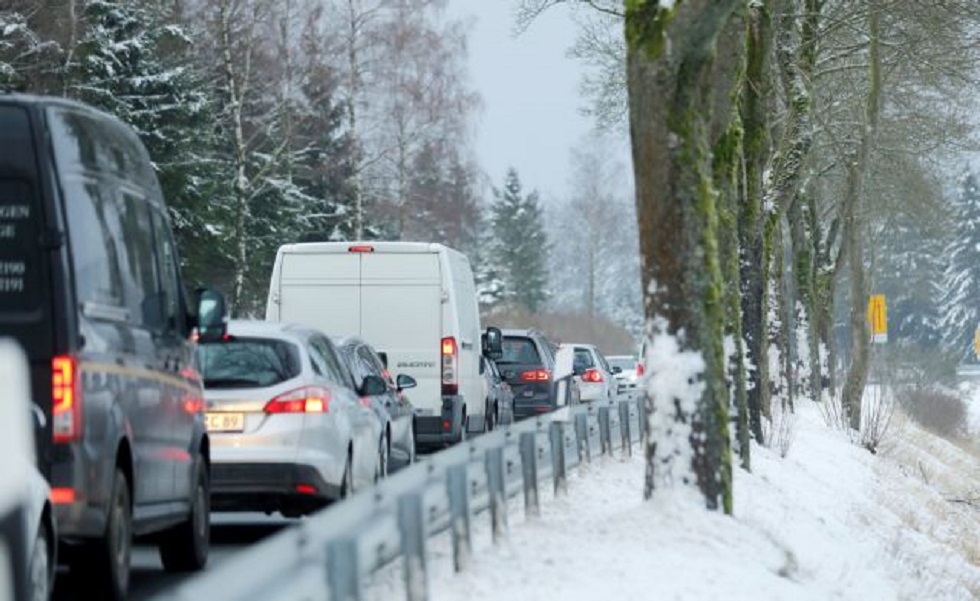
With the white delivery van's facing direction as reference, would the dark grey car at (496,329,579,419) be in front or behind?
in front

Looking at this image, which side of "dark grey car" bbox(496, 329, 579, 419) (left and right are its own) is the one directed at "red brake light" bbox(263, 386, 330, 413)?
back

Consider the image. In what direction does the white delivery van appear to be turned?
away from the camera

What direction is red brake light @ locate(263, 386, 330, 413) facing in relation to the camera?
toward the camera

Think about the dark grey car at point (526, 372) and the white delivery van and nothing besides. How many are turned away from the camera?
2

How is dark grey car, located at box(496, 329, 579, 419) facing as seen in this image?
away from the camera

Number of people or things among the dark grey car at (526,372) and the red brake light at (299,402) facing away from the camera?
1

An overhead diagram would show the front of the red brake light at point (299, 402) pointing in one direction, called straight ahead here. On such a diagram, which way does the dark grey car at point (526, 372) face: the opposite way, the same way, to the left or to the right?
the opposite way

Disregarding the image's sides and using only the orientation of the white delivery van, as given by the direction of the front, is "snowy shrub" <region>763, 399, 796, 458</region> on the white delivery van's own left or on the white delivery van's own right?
on the white delivery van's own right
